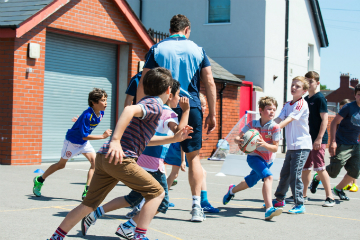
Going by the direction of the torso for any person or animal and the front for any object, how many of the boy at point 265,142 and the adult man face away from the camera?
1

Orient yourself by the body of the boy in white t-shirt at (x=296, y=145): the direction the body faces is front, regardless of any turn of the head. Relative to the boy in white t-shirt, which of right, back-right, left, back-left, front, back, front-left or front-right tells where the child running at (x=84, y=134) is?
front-right

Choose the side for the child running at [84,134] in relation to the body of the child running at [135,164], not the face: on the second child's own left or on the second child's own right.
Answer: on the second child's own left

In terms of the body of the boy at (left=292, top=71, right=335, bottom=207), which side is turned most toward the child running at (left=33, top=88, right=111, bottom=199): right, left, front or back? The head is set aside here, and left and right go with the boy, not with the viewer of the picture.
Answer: front

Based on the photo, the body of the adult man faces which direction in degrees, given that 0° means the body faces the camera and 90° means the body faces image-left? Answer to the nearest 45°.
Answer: approximately 180°

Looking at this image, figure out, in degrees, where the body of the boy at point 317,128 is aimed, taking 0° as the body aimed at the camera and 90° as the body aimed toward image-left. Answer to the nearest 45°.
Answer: approximately 45°

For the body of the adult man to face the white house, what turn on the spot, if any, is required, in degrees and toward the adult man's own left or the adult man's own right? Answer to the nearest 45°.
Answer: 0° — they already face it

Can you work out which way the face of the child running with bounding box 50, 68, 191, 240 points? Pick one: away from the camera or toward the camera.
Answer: away from the camera
